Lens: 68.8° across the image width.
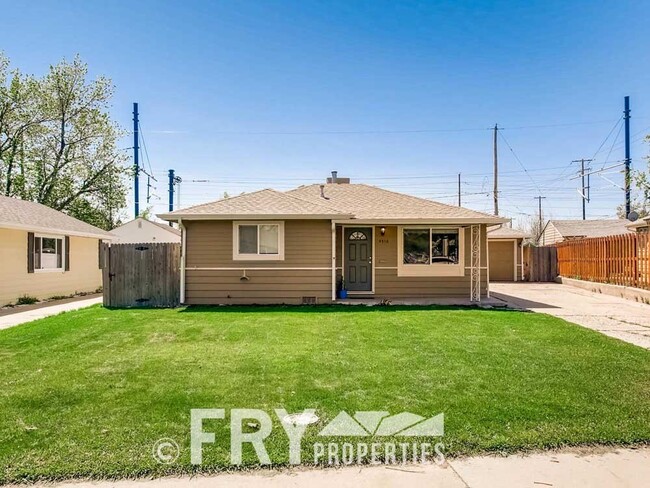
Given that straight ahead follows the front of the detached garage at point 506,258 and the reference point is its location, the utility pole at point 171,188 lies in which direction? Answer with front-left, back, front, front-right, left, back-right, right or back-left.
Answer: right

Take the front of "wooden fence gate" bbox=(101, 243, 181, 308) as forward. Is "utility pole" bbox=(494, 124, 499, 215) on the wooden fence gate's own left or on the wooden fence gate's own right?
on the wooden fence gate's own left

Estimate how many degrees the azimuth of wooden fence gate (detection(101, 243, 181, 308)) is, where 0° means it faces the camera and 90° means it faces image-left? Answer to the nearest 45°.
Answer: approximately 0°

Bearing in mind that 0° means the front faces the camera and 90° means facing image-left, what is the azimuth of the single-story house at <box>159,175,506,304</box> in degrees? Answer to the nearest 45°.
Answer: approximately 0°

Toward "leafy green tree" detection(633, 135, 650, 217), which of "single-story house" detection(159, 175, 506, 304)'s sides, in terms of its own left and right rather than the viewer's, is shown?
left

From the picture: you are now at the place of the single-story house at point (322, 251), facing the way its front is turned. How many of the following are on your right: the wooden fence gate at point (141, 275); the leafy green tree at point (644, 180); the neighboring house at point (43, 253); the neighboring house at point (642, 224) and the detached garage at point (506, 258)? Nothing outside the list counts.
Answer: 2

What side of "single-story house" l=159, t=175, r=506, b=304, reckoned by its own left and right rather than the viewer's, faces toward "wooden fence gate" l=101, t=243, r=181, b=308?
right
